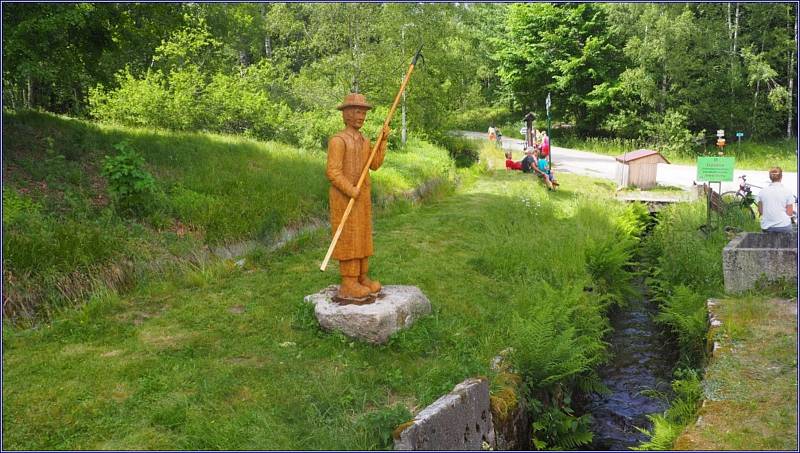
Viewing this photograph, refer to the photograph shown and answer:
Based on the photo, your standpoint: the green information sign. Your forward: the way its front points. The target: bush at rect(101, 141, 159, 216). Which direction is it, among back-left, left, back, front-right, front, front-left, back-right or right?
front-right

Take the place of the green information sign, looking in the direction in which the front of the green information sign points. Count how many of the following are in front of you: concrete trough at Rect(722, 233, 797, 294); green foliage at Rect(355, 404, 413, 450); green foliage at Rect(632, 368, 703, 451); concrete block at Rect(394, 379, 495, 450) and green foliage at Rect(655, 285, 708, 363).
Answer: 5

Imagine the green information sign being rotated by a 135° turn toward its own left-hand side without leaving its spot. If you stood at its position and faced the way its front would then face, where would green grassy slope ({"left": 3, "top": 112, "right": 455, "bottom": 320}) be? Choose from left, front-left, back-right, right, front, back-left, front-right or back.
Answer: back

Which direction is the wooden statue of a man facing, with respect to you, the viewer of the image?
facing the viewer and to the right of the viewer

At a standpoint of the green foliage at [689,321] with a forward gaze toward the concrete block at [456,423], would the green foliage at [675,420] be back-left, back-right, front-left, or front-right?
front-left

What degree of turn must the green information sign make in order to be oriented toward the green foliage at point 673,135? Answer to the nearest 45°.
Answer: approximately 180°

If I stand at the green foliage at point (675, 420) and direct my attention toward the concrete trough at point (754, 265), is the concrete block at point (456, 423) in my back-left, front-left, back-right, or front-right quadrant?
back-left

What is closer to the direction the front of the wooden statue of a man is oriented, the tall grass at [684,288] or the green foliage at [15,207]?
the tall grass

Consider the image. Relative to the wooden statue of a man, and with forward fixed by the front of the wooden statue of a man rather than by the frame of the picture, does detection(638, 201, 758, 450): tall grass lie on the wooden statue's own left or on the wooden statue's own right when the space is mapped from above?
on the wooden statue's own left

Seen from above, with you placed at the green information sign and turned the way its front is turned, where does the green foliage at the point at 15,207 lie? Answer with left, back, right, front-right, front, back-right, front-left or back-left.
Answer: front-right

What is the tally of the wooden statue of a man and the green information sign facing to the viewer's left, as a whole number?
0

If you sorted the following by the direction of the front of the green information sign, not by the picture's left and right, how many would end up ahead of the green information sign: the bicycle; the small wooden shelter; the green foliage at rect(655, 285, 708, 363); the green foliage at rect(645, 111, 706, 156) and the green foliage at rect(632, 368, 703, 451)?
2

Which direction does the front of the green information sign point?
toward the camera

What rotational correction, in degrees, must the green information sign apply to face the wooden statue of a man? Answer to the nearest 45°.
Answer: approximately 45° to its right
